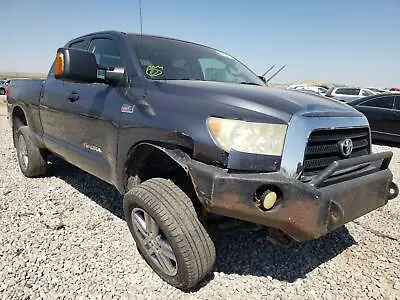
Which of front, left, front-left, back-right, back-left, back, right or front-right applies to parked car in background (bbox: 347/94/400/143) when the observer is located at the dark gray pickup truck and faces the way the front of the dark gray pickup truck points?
left

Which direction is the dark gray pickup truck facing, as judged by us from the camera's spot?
facing the viewer and to the right of the viewer

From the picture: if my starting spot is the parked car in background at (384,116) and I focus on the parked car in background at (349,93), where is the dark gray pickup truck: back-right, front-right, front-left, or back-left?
back-left

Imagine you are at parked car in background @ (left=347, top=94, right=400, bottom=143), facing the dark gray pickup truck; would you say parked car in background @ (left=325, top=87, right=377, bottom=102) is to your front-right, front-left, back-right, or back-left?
back-right

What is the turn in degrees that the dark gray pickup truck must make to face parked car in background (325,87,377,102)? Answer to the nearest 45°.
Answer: approximately 90° to its left
